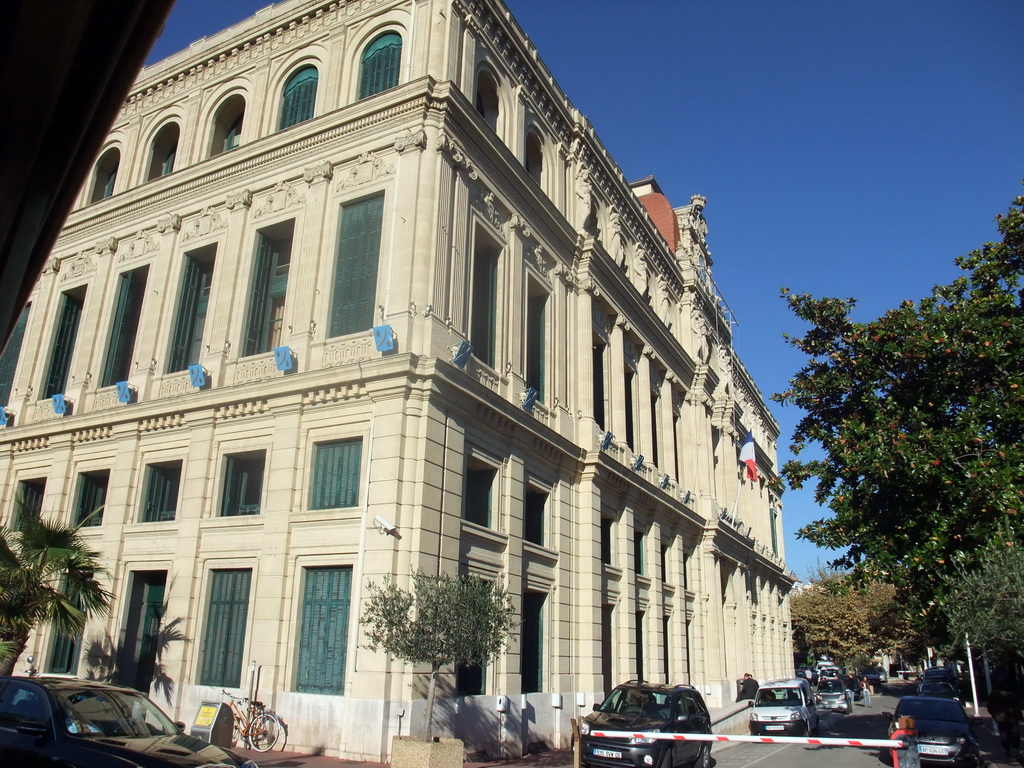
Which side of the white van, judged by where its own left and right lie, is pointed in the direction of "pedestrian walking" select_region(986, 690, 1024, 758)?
left

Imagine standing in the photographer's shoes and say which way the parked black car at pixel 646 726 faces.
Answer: facing the viewer and to the left of the viewer

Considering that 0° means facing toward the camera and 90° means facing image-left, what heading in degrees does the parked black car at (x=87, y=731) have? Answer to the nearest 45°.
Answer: approximately 315°

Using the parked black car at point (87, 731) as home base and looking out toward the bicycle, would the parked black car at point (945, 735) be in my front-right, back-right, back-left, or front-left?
front-right

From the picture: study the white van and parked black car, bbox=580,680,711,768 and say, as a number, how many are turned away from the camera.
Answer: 0

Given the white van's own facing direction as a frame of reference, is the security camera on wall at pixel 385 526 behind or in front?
in front

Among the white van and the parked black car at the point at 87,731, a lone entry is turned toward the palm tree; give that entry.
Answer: the white van
